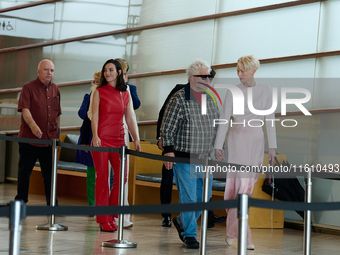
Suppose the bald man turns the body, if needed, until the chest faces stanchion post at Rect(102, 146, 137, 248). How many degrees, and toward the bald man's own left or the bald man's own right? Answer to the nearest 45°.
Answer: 0° — they already face it

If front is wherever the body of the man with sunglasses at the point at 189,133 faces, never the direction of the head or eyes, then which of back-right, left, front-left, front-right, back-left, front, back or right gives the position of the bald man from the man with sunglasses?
back

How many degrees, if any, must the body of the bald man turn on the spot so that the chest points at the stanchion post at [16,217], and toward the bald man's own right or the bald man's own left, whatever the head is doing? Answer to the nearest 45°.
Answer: approximately 45° to the bald man's own right

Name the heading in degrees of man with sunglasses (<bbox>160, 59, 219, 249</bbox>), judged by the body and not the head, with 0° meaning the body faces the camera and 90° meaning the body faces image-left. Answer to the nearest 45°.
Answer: approximately 315°

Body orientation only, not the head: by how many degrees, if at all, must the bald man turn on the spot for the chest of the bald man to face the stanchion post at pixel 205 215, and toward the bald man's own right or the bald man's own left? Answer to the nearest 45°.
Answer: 0° — they already face it
